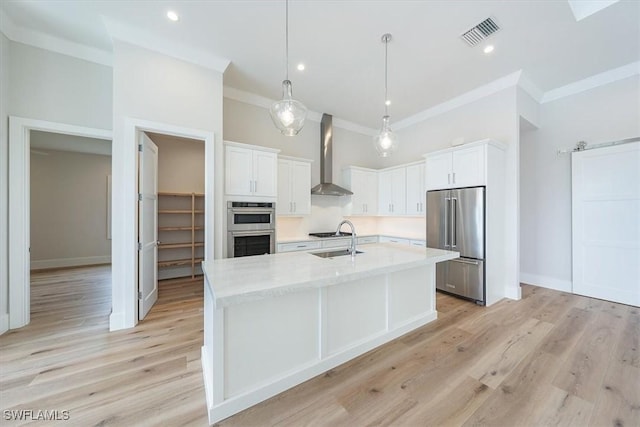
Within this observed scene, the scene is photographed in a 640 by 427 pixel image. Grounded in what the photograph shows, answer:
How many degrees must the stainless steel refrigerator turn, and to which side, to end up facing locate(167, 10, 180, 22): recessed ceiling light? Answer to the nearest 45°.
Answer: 0° — it already faces it

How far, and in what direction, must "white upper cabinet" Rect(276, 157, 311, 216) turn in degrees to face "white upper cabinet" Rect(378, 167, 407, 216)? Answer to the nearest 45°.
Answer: approximately 45° to its left

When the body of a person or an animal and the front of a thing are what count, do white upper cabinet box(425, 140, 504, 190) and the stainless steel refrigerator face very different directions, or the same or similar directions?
same or similar directions

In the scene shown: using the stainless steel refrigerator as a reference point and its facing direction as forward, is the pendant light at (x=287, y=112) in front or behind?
in front

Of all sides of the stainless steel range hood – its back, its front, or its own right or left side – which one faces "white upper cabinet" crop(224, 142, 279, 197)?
right

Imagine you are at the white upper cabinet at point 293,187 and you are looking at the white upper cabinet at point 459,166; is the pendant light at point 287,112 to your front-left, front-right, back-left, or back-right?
front-right

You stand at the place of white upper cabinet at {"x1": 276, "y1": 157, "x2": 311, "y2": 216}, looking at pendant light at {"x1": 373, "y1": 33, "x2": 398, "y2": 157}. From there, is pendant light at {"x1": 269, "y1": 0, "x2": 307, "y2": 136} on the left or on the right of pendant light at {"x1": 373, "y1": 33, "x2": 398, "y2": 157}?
right

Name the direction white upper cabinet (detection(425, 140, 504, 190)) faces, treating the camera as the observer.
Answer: facing the viewer and to the left of the viewer

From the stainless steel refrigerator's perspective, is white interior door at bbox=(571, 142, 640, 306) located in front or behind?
behind

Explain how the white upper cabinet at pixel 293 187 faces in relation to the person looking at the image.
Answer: facing the viewer and to the right of the viewer

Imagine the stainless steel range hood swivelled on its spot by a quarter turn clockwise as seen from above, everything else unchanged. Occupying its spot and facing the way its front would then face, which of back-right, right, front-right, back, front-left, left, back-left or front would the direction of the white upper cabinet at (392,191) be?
back-left

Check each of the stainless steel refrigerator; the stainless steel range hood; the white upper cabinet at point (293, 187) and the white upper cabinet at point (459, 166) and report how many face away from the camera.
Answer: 0

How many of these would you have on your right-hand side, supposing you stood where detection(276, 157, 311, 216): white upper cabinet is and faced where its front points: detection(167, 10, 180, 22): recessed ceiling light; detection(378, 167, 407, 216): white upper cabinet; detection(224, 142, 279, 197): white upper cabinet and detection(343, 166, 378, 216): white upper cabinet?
2

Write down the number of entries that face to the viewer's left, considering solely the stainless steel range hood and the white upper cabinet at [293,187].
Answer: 0

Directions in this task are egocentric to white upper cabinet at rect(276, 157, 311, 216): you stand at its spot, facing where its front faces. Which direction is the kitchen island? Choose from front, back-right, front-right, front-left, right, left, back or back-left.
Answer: front-right
